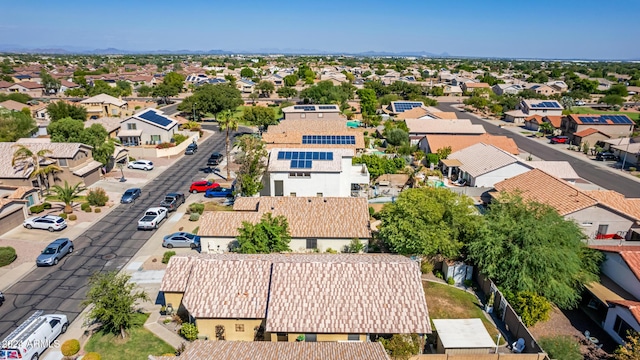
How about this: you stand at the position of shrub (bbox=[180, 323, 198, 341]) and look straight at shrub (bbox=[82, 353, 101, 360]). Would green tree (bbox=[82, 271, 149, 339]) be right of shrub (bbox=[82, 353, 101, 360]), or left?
right

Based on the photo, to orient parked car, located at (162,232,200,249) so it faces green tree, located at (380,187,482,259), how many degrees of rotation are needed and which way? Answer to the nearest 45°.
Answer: approximately 45° to its right

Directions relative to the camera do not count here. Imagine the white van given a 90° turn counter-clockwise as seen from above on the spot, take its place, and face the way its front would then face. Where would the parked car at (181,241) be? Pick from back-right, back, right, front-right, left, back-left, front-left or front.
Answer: right

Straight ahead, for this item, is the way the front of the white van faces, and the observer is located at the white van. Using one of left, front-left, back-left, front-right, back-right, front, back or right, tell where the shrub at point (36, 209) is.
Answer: front-left

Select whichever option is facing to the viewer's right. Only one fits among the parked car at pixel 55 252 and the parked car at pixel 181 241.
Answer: the parked car at pixel 181 241

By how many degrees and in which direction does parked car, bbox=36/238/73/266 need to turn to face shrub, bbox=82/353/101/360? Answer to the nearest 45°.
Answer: approximately 45° to its left

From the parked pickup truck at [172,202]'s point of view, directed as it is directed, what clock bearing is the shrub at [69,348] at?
The shrub is roughly at 5 o'clock from the parked pickup truck.

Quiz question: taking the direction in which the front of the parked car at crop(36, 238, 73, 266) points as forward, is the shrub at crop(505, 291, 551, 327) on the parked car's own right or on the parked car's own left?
on the parked car's own left

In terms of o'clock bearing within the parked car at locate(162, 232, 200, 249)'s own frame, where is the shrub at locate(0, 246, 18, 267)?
The shrub is roughly at 6 o'clock from the parked car.

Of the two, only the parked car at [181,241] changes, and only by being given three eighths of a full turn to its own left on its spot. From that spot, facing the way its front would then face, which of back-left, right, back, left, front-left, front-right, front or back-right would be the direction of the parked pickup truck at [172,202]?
front-right

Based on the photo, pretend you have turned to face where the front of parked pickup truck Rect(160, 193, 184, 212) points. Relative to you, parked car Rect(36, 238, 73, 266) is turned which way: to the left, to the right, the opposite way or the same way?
the opposite way

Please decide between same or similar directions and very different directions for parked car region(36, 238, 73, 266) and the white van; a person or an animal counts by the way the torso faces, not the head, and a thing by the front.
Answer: very different directions

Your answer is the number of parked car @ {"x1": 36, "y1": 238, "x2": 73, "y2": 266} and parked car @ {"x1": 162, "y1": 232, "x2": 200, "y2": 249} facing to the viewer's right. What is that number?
1

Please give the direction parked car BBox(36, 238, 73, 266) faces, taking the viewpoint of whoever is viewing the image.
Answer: facing the viewer and to the left of the viewer

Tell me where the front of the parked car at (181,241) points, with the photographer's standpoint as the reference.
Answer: facing to the right of the viewer
